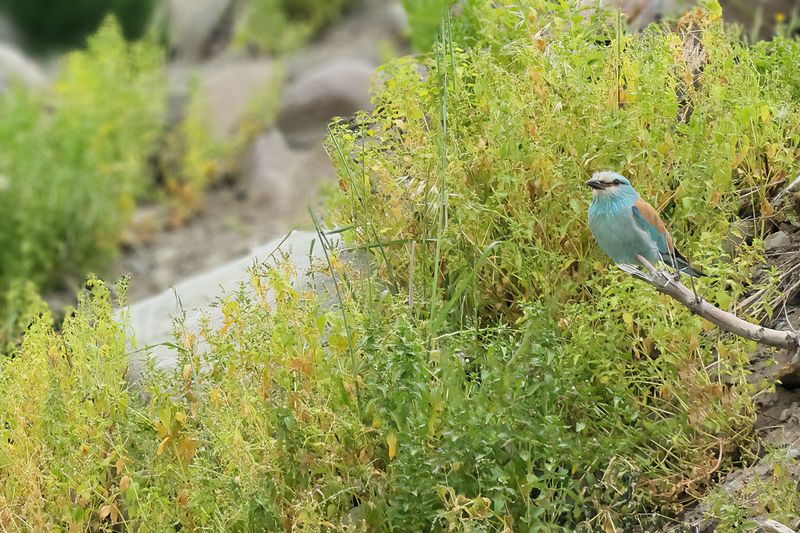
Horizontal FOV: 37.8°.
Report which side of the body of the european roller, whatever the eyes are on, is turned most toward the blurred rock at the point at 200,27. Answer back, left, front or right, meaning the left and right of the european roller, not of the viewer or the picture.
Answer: right

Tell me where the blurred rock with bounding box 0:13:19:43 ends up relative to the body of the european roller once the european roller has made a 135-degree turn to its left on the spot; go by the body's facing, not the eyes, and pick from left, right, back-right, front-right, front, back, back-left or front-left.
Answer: back-left

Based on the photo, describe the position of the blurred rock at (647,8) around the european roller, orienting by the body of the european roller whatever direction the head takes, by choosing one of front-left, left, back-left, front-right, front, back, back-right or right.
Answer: back-right

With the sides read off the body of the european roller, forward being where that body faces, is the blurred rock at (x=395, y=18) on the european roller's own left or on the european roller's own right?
on the european roller's own right

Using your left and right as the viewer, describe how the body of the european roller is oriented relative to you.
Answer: facing the viewer and to the left of the viewer

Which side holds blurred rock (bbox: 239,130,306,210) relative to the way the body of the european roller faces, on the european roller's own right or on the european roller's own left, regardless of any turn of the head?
on the european roller's own right

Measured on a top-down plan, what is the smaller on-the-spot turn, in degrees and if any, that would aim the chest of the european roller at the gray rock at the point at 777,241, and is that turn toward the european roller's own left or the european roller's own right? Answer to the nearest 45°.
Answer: approximately 180°

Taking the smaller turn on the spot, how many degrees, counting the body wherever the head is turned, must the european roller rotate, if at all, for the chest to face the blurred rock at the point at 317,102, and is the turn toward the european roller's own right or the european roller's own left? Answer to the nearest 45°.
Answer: approximately 135° to the european roller's own right

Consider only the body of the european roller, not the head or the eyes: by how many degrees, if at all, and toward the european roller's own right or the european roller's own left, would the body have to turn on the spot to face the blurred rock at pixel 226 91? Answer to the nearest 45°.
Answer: approximately 90° to the european roller's own right
